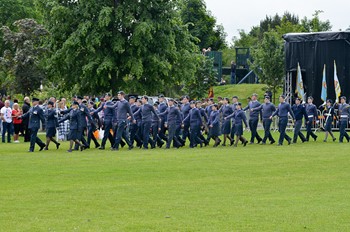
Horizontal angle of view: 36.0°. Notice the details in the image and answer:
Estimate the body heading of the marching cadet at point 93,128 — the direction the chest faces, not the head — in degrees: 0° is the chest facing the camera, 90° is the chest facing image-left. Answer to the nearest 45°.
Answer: approximately 90°

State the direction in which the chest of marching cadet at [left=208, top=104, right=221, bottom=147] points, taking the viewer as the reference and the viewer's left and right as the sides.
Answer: facing to the left of the viewer

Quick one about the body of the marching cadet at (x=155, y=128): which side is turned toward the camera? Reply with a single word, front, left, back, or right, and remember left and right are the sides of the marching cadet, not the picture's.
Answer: left

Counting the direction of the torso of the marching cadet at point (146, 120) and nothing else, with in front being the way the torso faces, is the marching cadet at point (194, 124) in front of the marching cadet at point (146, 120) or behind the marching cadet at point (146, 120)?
behind

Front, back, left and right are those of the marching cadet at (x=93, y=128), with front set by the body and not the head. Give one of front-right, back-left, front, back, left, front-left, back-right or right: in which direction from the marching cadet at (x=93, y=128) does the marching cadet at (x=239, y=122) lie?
back

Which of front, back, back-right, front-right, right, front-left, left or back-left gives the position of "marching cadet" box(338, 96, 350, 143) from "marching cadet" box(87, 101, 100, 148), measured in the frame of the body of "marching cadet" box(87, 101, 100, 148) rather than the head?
back
